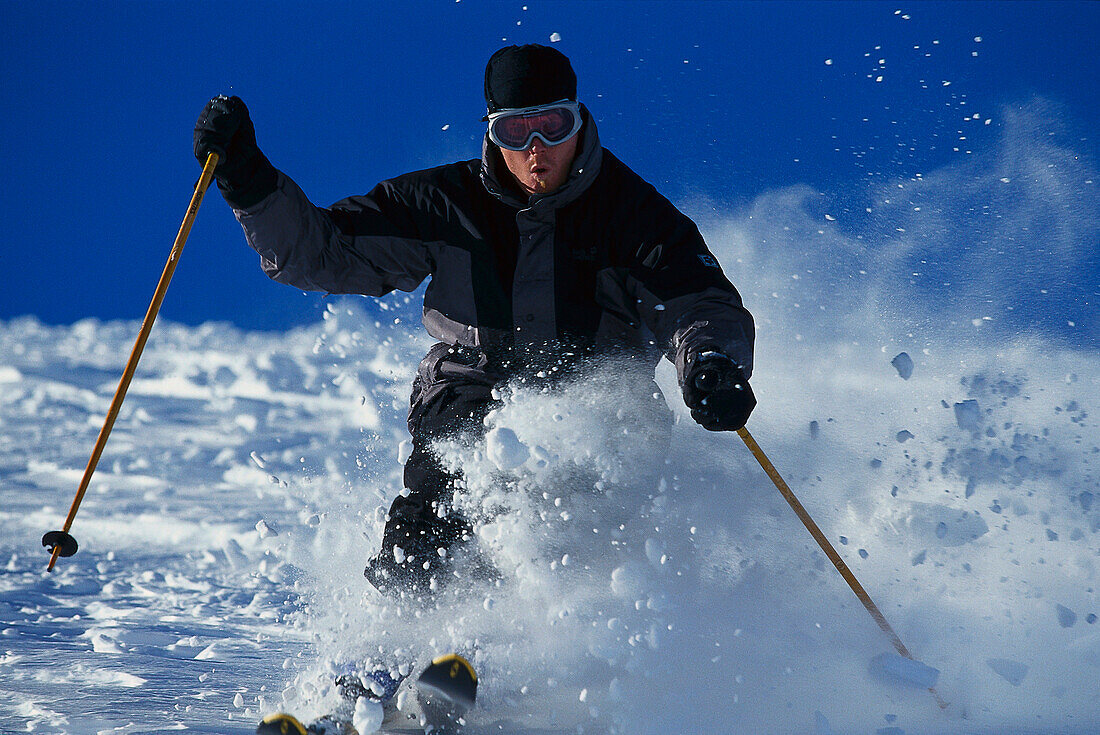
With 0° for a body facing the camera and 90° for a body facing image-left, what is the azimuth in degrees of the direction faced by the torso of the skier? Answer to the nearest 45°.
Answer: approximately 0°

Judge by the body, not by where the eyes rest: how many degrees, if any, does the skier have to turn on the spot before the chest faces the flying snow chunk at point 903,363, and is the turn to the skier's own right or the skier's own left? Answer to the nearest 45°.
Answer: approximately 90° to the skier's own left

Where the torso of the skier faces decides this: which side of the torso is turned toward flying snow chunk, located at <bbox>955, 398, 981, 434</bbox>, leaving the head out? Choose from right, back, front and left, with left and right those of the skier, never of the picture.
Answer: left

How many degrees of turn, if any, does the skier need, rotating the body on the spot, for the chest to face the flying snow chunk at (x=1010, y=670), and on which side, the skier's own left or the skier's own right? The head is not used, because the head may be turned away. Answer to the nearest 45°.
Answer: approximately 90° to the skier's own left
